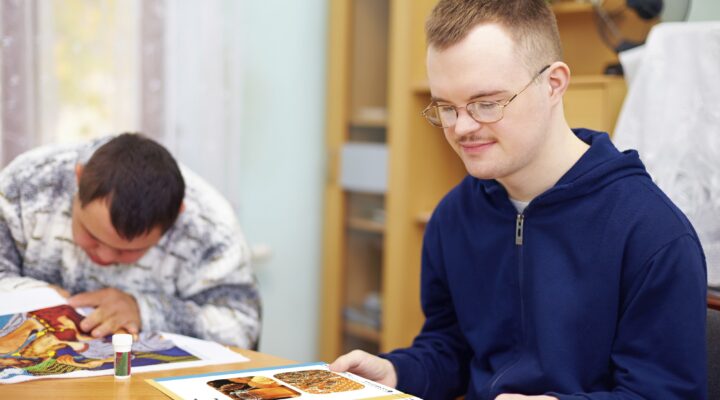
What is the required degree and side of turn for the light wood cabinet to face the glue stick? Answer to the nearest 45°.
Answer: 0° — it already faces it

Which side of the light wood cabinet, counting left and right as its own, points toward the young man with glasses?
front

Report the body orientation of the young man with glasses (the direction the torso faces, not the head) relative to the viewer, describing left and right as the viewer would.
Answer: facing the viewer and to the left of the viewer

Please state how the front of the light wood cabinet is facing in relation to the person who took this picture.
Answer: facing the viewer

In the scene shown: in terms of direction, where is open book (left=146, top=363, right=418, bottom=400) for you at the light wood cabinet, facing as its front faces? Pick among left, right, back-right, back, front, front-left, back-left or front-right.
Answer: front

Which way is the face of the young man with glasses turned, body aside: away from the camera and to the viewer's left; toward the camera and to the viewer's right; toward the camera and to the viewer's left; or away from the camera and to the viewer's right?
toward the camera and to the viewer's left

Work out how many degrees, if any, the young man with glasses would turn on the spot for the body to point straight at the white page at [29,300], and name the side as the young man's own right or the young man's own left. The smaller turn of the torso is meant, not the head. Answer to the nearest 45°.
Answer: approximately 45° to the young man's own right

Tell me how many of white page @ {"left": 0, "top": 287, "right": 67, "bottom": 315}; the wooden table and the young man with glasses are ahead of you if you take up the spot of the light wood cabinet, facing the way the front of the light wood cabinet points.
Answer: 3

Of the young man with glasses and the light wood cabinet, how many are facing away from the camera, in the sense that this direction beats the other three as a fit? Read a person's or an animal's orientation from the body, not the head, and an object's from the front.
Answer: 0
